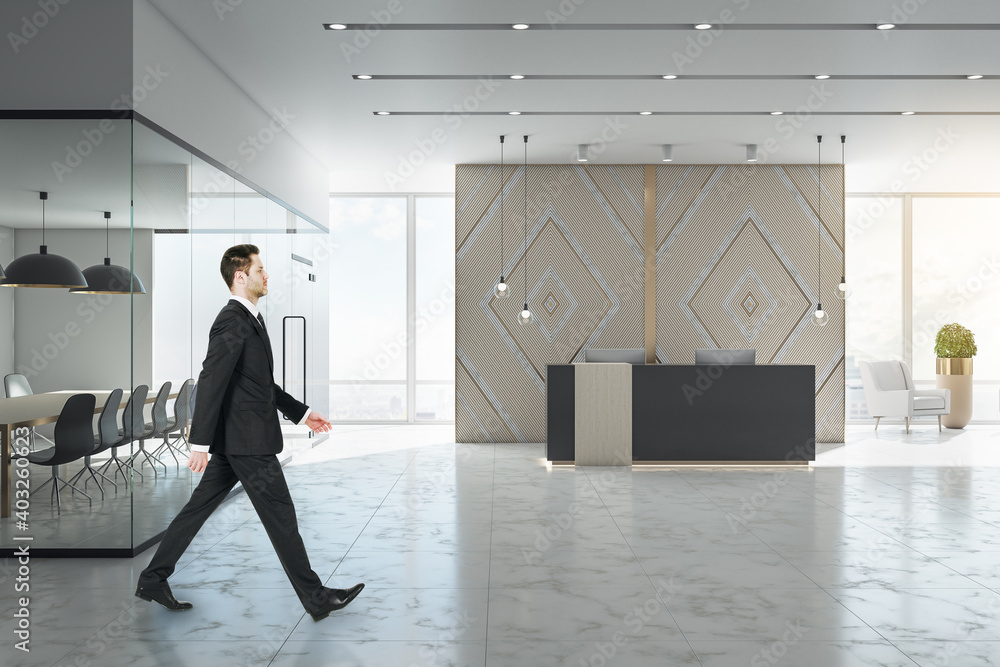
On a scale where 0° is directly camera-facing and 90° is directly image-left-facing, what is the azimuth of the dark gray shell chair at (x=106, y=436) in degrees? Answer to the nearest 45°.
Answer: approximately 135°

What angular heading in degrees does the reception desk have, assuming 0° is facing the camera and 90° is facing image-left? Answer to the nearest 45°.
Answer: approximately 0°

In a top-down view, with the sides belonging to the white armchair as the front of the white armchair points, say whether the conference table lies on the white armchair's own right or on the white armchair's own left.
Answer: on the white armchair's own right

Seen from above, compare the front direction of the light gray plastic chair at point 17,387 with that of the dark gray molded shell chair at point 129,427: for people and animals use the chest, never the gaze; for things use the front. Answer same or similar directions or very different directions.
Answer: very different directions

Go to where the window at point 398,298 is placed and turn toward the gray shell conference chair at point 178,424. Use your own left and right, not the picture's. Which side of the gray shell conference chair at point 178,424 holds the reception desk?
left

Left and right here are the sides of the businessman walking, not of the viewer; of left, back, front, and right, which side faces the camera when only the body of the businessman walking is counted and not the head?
right

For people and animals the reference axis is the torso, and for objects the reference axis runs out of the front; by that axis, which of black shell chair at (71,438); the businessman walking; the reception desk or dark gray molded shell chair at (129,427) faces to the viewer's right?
the businessman walking

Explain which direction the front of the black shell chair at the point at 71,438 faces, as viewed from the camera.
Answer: facing away from the viewer and to the left of the viewer
